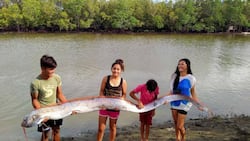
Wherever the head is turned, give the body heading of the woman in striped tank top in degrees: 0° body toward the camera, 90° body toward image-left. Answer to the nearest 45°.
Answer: approximately 0°
